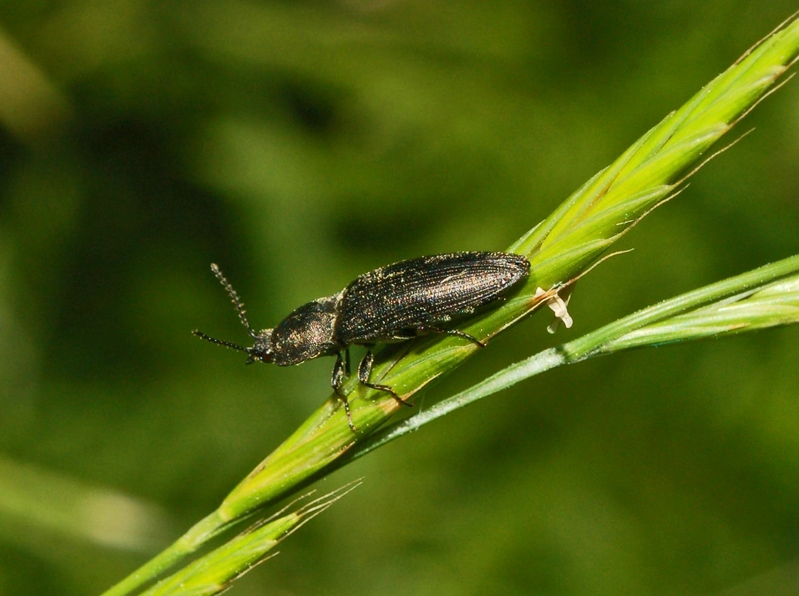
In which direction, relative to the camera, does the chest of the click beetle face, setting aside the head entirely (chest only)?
to the viewer's left

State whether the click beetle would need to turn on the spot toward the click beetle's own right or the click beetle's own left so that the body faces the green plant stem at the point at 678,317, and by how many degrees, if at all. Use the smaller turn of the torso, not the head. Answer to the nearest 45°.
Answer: approximately 135° to the click beetle's own left
